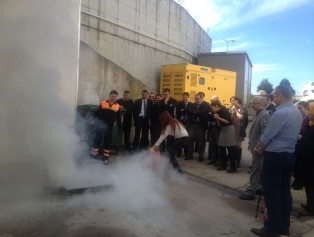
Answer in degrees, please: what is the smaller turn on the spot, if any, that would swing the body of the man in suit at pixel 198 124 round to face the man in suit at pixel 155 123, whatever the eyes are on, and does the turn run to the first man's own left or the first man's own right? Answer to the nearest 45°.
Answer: approximately 90° to the first man's own right

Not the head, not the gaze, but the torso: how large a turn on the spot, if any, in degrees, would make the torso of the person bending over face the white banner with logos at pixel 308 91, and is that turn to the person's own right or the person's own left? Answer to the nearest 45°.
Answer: approximately 135° to the person's own right

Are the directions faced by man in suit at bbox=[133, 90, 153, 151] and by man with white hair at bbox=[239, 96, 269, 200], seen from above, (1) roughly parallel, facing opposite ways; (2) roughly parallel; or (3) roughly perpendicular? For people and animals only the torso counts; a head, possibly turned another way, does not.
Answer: roughly perpendicular

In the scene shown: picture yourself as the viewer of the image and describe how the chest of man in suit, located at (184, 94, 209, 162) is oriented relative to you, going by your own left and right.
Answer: facing the viewer

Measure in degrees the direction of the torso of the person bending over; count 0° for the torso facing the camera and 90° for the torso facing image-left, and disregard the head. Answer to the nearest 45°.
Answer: approximately 90°

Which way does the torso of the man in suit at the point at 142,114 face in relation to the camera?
toward the camera

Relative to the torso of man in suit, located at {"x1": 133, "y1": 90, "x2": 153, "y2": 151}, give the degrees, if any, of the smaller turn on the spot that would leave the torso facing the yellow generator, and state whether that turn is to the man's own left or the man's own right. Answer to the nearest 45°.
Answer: approximately 135° to the man's own left

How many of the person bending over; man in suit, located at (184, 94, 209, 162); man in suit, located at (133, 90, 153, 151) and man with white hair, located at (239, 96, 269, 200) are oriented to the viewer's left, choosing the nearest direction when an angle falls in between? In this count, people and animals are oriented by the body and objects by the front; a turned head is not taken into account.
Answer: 2

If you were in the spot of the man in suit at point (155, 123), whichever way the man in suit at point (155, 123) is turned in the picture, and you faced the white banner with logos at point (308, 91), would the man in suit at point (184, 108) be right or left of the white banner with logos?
right

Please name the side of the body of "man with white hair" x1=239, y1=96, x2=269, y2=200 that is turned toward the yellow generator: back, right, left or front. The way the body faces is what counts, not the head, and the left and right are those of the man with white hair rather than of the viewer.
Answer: right

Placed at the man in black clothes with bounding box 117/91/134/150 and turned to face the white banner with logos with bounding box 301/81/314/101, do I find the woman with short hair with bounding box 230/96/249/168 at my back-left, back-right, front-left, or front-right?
front-right

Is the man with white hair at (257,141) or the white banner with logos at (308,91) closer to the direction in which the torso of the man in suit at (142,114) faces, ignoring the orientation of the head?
the man with white hair

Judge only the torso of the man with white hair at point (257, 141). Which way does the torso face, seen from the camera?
to the viewer's left

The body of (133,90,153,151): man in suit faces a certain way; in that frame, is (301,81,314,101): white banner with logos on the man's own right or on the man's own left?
on the man's own left

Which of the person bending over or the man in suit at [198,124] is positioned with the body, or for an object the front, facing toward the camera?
the man in suit
